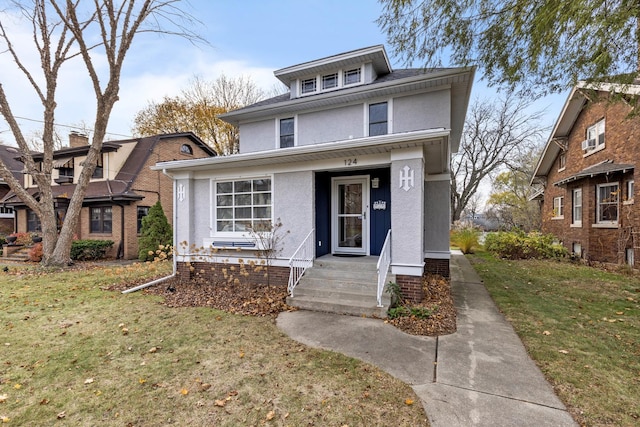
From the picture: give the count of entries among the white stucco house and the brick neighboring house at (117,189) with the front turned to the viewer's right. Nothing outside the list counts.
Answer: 0

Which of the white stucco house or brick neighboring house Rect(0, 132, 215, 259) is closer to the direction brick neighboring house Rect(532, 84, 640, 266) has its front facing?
the white stucco house

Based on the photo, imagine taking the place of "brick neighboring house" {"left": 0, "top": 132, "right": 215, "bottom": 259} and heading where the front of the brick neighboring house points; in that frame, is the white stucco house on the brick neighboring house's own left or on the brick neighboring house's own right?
on the brick neighboring house's own left

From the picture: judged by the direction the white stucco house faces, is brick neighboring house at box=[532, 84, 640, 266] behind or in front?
behind

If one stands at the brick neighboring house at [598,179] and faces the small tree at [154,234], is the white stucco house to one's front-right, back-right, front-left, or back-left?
front-left

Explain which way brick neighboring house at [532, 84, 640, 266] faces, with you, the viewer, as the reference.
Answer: facing the viewer and to the right of the viewer

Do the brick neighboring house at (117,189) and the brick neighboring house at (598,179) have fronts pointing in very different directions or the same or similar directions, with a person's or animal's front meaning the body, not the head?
same or similar directions

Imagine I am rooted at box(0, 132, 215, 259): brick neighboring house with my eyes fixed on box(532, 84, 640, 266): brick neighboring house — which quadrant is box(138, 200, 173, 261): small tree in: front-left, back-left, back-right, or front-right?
front-right

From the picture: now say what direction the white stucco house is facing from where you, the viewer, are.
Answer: facing the viewer and to the left of the viewer

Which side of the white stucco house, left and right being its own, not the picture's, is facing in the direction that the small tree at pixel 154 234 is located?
right

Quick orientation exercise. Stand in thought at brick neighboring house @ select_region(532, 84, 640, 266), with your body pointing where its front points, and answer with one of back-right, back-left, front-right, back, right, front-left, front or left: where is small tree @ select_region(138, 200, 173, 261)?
right

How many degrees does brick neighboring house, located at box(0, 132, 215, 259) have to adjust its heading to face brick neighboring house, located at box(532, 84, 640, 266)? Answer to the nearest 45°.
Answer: approximately 90° to its left

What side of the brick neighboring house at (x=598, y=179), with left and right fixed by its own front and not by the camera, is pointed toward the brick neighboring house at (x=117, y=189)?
right

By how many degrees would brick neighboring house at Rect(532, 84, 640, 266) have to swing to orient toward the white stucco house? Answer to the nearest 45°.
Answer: approximately 90° to its right
